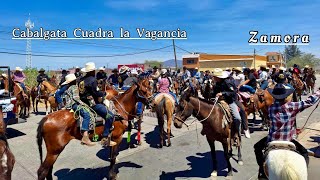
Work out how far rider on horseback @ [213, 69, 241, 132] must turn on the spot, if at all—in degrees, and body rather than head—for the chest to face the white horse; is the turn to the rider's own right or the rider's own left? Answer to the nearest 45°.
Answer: approximately 90° to the rider's own left

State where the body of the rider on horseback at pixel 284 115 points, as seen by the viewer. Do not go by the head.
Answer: away from the camera

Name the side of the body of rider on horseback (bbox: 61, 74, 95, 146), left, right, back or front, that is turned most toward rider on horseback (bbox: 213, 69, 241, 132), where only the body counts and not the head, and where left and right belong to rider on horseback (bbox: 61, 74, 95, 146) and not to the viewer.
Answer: front

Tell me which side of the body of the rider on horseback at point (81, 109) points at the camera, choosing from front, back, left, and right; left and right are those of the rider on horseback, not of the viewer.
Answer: right

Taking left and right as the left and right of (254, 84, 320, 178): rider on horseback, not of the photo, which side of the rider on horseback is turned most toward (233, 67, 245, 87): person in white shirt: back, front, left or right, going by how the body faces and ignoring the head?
front

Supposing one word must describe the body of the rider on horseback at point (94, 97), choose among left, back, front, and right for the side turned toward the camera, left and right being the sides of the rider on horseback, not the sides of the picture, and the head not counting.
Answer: right

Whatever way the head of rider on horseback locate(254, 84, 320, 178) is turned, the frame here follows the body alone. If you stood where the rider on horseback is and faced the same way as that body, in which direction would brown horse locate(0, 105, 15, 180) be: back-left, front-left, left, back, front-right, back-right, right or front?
back-left

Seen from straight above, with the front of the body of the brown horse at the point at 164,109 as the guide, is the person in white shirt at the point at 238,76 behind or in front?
in front

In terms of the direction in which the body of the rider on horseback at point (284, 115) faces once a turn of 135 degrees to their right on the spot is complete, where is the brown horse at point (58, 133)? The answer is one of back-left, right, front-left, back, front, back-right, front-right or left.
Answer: back-right

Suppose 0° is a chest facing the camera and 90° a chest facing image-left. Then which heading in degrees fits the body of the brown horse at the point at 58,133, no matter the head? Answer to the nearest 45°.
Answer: approximately 270°

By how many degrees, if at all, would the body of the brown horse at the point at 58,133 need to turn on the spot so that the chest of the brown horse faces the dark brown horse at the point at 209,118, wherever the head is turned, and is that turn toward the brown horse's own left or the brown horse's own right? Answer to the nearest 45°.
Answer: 0° — it already faces it

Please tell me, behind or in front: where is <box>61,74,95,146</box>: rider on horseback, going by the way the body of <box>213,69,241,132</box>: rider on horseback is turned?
in front

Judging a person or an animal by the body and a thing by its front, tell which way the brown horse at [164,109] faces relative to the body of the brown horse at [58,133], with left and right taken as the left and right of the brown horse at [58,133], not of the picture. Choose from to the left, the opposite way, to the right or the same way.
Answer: to the left

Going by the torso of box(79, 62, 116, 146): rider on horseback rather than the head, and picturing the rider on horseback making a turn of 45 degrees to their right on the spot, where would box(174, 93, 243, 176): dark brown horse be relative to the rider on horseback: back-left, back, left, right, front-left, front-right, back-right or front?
front-left

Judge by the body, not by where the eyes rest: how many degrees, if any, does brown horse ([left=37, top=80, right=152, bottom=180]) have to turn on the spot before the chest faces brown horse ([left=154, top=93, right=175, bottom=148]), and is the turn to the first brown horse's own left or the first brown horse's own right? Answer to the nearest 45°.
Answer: approximately 45° to the first brown horse's own left

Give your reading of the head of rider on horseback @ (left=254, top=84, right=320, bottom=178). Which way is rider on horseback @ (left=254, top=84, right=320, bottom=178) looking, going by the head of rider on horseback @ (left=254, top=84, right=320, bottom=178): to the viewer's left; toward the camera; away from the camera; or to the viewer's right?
away from the camera
